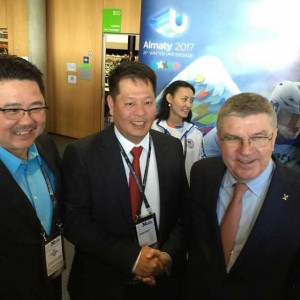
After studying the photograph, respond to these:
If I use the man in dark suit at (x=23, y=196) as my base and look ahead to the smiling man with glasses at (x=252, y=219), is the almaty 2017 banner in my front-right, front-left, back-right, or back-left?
front-left

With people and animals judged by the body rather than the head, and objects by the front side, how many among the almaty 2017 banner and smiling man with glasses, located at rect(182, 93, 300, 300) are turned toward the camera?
2

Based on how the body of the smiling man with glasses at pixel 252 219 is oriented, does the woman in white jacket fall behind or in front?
behind

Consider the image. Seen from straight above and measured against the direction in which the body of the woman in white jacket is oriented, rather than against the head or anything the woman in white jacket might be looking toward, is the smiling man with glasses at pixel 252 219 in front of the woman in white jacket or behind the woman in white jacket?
in front

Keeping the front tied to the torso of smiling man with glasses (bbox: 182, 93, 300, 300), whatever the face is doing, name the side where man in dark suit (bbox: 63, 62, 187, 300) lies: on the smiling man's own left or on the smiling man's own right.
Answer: on the smiling man's own right

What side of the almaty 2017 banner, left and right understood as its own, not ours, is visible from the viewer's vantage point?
front

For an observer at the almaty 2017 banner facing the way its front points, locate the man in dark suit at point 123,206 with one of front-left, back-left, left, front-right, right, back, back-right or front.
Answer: front

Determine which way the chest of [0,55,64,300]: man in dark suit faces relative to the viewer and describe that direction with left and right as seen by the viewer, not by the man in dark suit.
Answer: facing the viewer and to the right of the viewer

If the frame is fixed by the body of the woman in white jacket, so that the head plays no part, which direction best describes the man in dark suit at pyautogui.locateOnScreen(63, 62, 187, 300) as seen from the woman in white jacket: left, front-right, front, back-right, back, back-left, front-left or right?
front-right

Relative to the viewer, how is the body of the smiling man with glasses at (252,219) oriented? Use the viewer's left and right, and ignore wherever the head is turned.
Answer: facing the viewer

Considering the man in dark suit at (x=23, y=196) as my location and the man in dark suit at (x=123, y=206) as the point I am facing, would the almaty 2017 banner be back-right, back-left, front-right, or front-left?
front-left

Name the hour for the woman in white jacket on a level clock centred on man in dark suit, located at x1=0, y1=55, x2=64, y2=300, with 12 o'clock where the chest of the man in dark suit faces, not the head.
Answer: The woman in white jacket is roughly at 9 o'clock from the man in dark suit.
